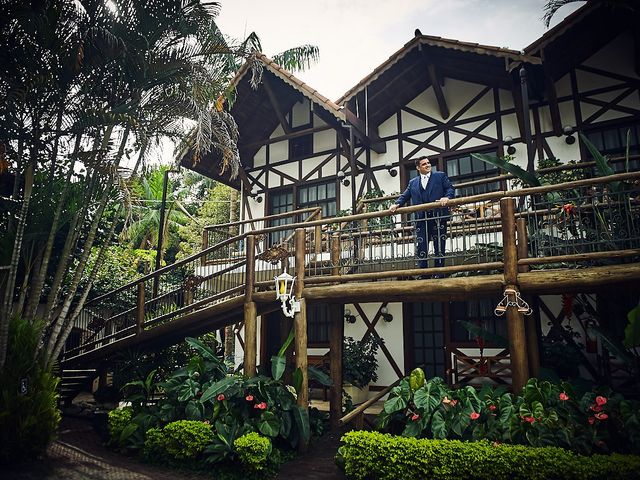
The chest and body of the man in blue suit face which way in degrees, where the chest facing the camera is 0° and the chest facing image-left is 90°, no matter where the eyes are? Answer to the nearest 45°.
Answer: approximately 0°

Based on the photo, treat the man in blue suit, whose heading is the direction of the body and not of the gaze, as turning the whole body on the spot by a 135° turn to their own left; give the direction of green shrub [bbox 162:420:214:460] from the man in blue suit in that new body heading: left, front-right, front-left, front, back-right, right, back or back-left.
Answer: back-left

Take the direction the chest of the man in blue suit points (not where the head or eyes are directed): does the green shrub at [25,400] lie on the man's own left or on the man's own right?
on the man's own right

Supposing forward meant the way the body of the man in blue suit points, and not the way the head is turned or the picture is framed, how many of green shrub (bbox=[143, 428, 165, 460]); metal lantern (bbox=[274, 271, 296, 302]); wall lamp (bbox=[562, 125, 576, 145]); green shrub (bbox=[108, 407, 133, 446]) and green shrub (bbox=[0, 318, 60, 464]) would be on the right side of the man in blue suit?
4

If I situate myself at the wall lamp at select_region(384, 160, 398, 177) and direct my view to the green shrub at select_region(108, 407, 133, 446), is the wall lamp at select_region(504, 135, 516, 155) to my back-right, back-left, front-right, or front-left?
back-left

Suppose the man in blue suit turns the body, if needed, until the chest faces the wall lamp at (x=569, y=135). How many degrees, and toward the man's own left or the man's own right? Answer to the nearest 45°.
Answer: approximately 135° to the man's own left

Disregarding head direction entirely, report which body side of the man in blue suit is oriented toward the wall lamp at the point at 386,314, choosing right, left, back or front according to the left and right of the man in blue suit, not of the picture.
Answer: back

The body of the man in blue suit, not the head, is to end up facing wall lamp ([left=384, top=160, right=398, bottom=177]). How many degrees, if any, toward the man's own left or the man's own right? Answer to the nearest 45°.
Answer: approximately 180°

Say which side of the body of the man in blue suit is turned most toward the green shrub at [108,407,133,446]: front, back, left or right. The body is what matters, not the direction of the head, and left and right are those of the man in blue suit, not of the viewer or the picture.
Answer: right

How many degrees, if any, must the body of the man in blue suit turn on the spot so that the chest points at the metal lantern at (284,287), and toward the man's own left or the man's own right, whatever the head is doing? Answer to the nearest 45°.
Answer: approximately 90° to the man's own right
